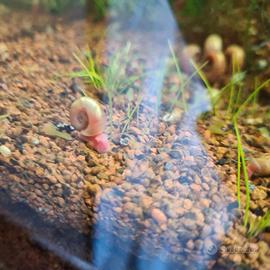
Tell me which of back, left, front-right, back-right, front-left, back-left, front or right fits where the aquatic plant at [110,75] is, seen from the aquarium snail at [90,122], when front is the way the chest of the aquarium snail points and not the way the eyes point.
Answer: back-left

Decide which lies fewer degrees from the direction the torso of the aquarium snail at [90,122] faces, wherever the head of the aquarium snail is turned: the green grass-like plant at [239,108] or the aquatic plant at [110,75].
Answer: the green grass-like plant

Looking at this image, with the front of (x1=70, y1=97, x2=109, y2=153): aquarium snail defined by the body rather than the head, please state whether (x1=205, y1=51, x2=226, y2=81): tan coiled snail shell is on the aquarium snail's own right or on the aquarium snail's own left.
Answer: on the aquarium snail's own left

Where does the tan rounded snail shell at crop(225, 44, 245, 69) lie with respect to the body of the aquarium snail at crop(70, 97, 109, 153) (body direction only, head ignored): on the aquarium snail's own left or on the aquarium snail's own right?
on the aquarium snail's own left

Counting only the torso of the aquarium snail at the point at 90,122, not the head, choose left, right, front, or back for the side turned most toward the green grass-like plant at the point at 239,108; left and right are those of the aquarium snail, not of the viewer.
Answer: left

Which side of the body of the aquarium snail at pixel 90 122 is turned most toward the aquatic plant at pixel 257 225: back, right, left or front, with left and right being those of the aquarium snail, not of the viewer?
front

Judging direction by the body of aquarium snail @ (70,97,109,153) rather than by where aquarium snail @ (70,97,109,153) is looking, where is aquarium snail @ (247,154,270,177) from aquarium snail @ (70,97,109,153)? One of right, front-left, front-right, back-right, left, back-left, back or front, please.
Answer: front-left

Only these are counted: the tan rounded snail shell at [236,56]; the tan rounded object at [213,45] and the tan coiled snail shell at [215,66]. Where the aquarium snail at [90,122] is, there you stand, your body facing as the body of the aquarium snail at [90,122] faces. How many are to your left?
3

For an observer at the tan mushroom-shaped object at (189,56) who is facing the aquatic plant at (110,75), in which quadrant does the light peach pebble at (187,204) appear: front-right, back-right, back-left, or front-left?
front-left

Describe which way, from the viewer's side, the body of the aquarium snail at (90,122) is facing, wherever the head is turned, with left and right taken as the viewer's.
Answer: facing the viewer and to the right of the viewer

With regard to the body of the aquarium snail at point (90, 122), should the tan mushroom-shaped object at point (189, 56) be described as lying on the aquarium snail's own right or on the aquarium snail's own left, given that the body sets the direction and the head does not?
on the aquarium snail's own left

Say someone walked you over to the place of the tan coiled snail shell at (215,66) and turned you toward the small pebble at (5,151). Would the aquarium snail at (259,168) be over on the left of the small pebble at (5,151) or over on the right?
left
